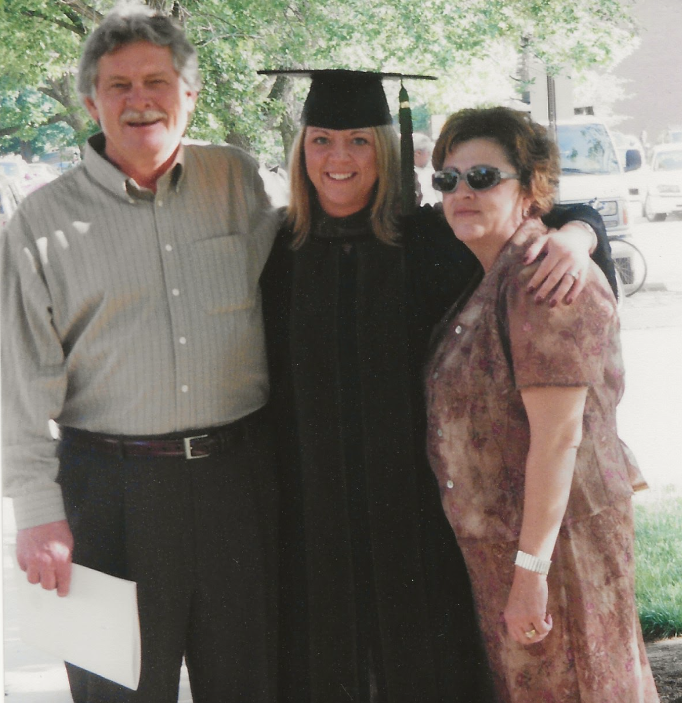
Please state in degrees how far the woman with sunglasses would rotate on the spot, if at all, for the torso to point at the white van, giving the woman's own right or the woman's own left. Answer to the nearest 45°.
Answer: approximately 135° to the woman's own right

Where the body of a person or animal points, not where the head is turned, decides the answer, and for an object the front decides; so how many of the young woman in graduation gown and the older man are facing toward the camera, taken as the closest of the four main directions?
2
